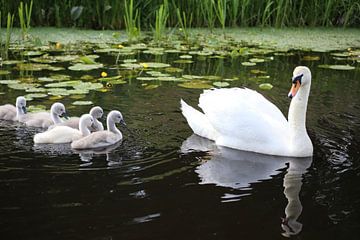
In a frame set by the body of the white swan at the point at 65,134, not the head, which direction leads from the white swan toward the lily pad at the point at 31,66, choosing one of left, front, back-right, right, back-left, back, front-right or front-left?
left

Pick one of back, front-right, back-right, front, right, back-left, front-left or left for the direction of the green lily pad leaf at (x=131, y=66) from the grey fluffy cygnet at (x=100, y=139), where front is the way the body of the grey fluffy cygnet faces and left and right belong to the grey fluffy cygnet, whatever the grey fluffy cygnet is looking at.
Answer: left

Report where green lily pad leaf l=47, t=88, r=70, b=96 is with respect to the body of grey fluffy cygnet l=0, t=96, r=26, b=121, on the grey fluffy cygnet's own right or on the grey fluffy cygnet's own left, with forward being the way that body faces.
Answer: on the grey fluffy cygnet's own left

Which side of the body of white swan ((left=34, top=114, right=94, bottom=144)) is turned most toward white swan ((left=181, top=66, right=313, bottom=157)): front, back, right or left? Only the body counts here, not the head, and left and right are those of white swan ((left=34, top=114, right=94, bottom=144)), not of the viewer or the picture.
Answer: front

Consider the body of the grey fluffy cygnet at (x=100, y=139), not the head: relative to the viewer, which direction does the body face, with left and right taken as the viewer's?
facing to the right of the viewer

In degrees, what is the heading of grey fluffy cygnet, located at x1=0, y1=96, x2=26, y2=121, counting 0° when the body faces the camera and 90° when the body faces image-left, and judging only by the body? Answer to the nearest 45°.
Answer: approximately 270°

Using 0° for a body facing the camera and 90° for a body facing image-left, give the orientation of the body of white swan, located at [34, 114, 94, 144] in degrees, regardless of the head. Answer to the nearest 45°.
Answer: approximately 270°

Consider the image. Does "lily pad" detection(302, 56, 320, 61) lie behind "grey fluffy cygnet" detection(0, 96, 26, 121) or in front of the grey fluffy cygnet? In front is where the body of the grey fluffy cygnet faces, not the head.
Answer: in front

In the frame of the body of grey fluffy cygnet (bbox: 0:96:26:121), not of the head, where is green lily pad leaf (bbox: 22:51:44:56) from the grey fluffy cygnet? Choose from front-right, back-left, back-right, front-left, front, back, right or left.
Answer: left

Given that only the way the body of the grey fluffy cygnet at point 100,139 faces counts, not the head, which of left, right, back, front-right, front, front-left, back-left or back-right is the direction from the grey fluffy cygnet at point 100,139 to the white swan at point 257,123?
front

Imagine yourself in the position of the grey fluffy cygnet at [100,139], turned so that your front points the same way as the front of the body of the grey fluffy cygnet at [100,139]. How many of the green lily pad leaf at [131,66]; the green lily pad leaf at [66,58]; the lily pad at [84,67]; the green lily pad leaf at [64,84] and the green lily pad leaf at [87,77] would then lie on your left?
5
